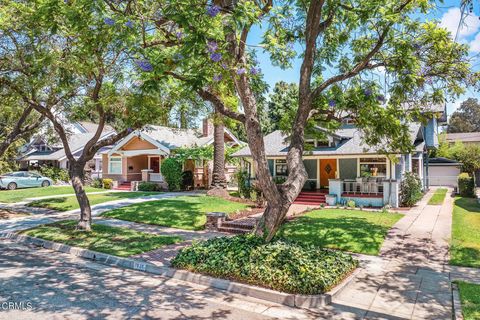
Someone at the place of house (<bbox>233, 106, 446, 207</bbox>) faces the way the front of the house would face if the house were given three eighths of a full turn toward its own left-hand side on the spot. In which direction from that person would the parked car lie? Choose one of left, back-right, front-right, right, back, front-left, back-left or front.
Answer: back-left

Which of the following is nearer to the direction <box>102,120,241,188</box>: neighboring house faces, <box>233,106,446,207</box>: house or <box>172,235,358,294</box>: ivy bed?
the ivy bed

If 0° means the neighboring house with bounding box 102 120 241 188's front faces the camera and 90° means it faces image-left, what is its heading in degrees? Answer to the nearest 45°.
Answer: approximately 45°

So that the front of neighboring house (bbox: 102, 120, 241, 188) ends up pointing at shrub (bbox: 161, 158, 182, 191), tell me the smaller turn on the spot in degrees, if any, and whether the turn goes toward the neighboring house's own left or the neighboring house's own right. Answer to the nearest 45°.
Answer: approximately 45° to the neighboring house's own left

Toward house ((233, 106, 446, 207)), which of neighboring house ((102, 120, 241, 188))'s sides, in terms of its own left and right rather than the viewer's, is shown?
left

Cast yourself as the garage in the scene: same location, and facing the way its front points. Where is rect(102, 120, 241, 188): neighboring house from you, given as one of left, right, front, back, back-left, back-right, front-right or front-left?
front-right

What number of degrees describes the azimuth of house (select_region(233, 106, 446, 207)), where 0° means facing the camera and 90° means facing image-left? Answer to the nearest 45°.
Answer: approximately 0°

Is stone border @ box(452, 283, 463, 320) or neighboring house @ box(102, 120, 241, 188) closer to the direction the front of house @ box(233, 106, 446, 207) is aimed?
the stone border

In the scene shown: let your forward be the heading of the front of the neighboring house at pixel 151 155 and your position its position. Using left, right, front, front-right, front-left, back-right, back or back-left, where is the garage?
back-left
